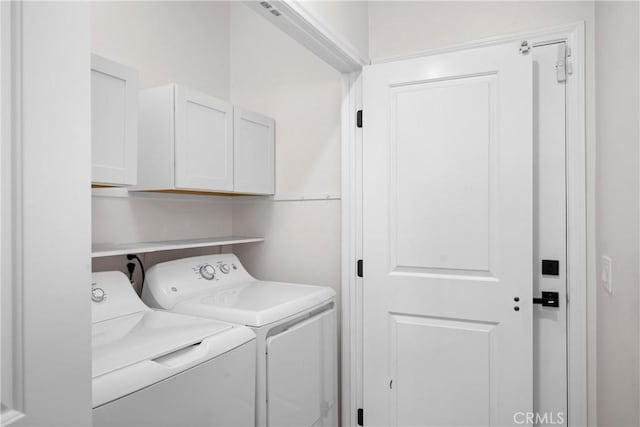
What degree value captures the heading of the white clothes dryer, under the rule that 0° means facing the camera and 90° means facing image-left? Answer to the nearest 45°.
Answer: approximately 315°

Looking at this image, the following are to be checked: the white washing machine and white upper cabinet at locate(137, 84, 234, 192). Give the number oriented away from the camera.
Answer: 0

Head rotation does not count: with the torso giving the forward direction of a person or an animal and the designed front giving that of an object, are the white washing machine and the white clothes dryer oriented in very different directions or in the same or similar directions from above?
same or similar directions

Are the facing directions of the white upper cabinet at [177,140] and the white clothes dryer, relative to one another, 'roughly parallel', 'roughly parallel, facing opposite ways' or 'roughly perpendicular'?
roughly parallel

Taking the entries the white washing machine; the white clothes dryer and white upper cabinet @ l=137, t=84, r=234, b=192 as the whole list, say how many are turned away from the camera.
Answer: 0

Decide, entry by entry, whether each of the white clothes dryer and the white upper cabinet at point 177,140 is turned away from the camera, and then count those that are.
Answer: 0

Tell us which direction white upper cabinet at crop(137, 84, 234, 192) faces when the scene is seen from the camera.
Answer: facing the viewer and to the right of the viewer

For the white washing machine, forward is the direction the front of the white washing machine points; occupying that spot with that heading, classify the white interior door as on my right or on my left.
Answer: on my left

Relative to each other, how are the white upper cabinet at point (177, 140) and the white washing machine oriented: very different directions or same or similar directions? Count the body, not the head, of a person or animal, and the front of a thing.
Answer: same or similar directions

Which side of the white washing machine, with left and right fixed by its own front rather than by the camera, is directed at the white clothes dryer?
left
